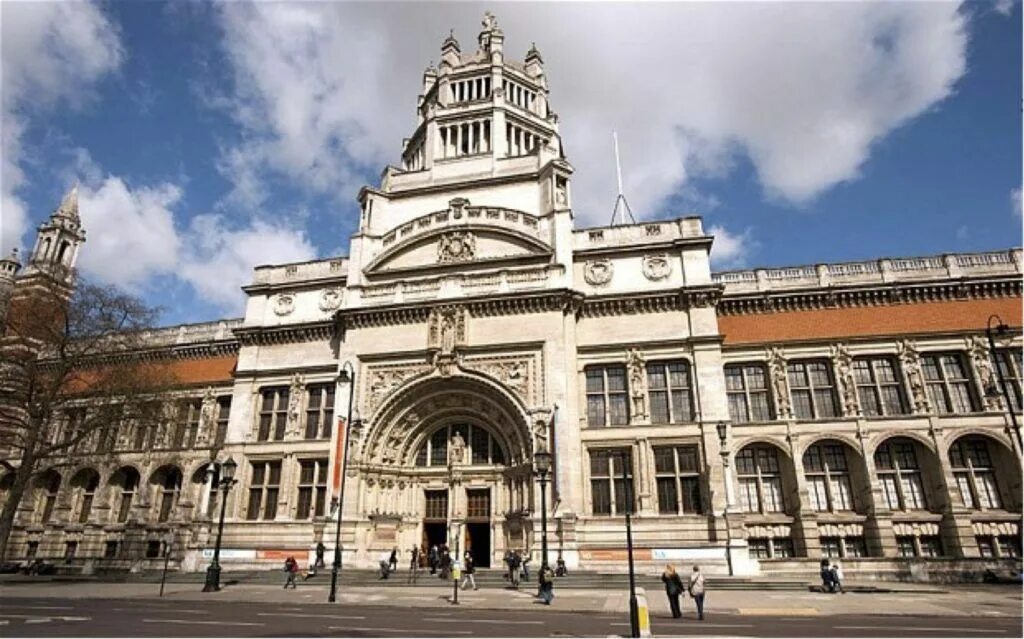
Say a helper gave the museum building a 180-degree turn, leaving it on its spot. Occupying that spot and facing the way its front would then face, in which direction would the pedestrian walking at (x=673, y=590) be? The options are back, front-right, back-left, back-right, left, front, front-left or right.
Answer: back

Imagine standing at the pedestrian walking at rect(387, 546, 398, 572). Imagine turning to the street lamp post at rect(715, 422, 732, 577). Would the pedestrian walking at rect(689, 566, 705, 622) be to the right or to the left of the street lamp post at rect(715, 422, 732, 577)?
right

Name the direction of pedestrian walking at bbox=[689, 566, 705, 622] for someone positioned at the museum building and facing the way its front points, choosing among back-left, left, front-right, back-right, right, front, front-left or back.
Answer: front

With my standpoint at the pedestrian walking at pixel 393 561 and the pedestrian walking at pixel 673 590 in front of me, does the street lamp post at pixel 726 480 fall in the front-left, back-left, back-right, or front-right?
front-left

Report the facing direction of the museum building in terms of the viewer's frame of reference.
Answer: facing the viewer
